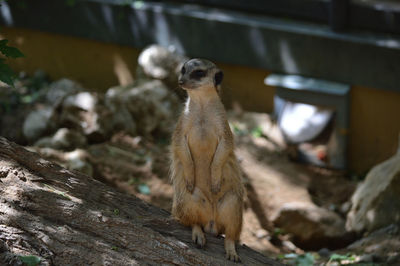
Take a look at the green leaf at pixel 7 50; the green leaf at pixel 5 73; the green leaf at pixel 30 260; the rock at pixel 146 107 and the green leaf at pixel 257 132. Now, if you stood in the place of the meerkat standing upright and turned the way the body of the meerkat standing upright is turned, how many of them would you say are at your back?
2

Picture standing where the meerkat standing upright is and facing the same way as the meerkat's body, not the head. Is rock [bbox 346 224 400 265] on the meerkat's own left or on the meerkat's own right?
on the meerkat's own left

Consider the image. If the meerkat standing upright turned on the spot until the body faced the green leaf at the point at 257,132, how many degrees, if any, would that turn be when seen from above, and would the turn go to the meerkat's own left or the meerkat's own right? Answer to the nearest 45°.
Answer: approximately 180°

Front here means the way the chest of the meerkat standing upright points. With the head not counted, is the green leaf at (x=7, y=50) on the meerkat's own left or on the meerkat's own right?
on the meerkat's own right

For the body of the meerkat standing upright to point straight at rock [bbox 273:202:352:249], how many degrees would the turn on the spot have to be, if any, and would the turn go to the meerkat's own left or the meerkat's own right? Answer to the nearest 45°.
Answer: approximately 135° to the meerkat's own left

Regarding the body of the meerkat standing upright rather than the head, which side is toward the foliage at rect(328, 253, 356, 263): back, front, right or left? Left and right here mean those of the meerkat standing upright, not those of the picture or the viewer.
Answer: left

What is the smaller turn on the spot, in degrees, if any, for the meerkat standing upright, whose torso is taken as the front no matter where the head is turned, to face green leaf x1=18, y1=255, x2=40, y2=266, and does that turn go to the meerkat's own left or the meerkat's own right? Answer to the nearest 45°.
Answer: approximately 45° to the meerkat's own right

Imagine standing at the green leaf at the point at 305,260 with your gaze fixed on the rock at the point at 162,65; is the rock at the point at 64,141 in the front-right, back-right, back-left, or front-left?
front-left

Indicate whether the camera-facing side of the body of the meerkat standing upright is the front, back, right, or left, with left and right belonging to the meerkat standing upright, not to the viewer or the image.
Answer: front

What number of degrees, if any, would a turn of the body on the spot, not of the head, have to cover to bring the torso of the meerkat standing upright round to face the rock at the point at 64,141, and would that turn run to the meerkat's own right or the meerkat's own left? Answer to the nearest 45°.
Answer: approximately 135° to the meerkat's own right

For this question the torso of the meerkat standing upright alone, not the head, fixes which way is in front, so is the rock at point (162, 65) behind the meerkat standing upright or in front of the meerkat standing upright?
behind

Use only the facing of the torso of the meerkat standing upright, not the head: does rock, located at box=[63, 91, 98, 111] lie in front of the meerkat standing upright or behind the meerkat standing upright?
behind

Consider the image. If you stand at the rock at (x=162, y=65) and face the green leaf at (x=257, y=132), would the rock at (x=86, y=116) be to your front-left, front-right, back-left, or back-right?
back-right
